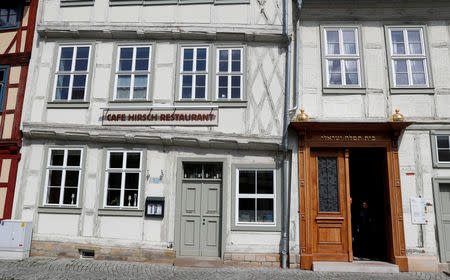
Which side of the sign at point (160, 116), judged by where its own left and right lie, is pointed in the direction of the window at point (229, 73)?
left

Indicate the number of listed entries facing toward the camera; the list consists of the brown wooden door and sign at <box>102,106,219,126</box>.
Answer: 2

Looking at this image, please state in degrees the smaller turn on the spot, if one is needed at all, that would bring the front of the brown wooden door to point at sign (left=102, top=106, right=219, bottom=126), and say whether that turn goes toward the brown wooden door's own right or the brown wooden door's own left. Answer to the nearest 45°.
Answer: approximately 90° to the brown wooden door's own right

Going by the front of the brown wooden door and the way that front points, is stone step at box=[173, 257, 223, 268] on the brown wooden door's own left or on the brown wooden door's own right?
on the brown wooden door's own right

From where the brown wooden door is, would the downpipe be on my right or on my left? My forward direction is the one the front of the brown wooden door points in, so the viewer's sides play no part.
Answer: on my right

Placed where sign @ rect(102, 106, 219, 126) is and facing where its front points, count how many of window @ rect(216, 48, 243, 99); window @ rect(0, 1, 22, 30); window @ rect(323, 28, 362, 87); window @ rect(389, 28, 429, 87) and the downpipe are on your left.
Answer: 4

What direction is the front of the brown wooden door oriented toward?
toward the camera

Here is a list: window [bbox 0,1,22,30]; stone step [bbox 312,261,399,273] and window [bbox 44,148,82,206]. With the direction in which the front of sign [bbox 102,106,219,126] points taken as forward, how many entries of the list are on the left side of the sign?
1

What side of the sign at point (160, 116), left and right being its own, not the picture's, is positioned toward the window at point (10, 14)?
right

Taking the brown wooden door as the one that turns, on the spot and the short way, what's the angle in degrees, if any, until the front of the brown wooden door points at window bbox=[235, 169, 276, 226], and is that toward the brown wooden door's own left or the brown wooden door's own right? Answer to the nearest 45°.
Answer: approximately 90° to the brown wooden door's own right

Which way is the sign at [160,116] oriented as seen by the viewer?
toward the camera

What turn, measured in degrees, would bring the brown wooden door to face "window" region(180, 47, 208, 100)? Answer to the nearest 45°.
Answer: approximately 90° to its right
